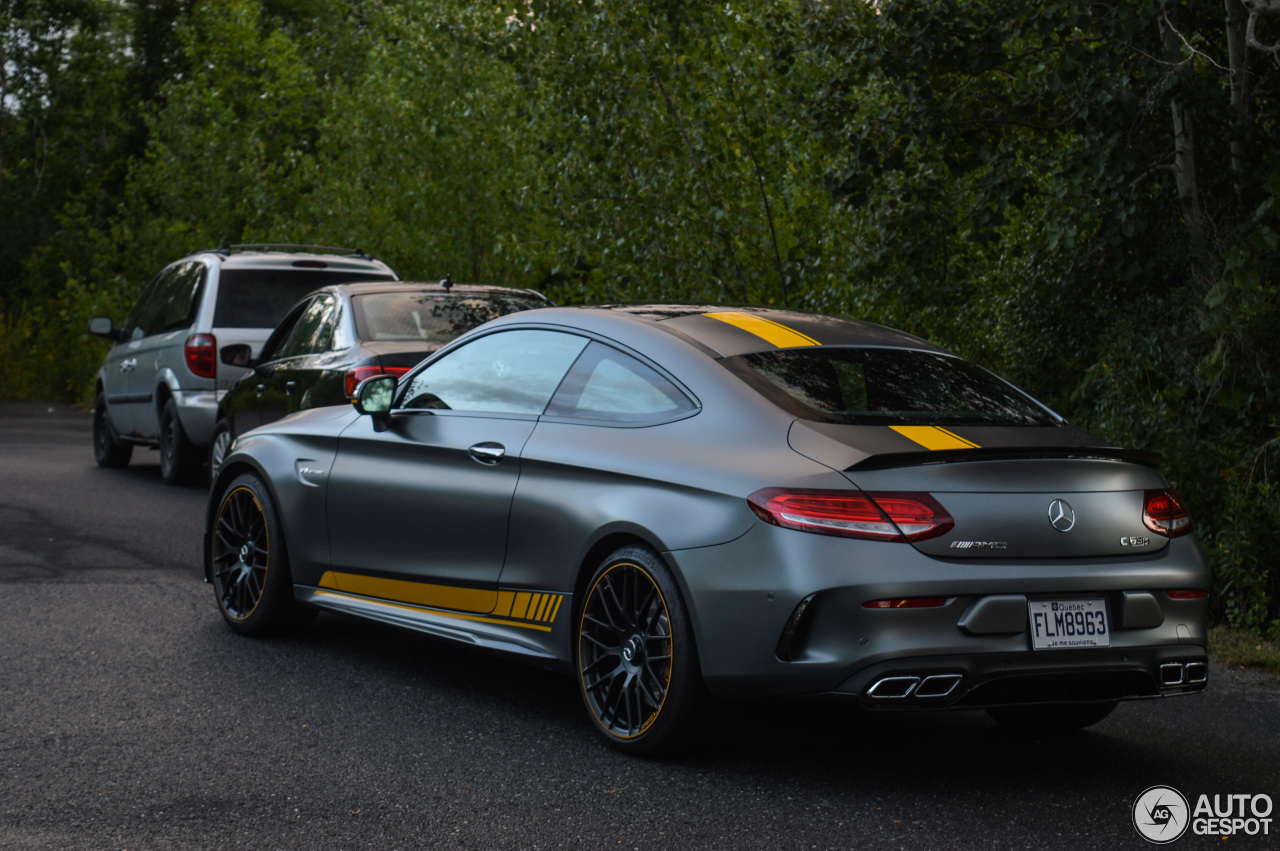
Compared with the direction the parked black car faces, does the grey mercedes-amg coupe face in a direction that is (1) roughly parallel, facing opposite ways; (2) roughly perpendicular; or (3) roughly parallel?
roughly parallel

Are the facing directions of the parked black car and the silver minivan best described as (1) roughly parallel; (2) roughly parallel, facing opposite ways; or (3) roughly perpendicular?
roughly parallel

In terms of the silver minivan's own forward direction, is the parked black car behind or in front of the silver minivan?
behind

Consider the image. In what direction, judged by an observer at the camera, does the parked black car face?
facing away from the viewer and to the left of the viewer

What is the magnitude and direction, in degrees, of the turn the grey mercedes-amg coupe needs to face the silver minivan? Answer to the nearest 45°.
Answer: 0° — it already faces it

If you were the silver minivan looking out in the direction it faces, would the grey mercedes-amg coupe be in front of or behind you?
behind

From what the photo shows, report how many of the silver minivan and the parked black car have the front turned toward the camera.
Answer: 0

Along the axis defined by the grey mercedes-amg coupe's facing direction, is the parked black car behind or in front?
in front

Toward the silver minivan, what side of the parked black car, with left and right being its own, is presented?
front

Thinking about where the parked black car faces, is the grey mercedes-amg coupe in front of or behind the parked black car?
behind

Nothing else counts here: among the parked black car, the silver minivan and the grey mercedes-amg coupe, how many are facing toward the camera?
0

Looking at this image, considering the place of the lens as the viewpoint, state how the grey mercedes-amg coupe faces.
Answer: facing away from the viewer and to the left of the viewer

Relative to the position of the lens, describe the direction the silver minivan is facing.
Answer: facing away from the viewer and to the left of the viewer
